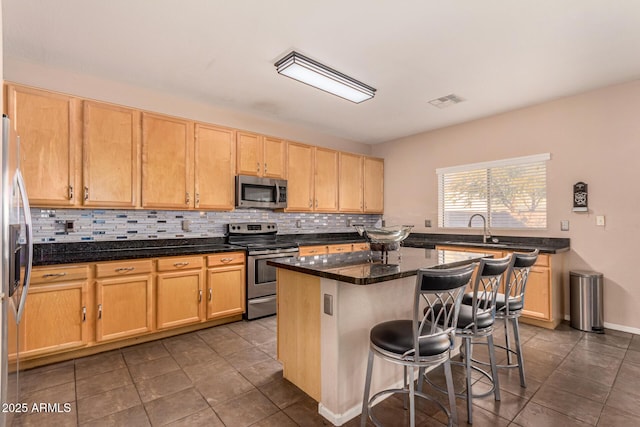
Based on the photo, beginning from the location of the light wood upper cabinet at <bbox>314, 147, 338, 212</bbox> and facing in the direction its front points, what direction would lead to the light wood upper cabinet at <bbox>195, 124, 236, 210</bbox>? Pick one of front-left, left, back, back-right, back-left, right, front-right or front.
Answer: right

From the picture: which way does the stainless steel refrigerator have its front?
to the viewer's right

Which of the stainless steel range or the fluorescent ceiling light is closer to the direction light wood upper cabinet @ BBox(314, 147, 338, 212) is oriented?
the fluorescent ceiling light

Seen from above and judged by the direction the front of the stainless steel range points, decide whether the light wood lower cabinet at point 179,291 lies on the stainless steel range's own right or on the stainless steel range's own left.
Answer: on the stainless steel range's own right

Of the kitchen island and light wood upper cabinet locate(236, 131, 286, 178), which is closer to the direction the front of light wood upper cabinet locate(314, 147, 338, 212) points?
the kitchen island

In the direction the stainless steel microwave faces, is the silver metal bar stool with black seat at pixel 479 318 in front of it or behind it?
in front

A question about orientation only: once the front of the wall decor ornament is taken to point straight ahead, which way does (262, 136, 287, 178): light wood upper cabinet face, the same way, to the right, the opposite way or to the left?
to the left

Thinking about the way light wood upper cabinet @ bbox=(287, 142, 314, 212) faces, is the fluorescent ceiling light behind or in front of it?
in front

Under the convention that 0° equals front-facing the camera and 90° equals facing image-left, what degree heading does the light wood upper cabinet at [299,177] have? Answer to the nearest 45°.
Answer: approximately 315°

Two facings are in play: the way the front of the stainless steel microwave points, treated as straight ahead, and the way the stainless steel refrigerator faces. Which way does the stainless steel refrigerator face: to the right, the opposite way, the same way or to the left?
to the left

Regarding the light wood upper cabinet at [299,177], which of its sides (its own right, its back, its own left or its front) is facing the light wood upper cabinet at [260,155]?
right

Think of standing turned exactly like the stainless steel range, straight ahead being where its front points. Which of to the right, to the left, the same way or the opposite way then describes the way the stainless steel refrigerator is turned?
to the left
